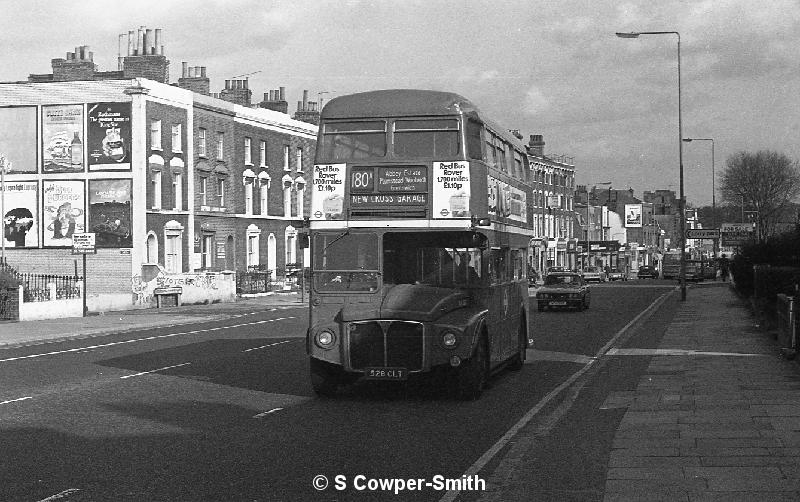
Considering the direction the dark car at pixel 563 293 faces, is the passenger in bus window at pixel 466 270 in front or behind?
in front

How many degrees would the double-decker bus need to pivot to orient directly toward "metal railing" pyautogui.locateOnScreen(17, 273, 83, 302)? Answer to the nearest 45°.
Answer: approximately 135° to its right

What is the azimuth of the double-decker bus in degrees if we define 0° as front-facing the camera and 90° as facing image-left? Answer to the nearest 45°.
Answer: approximately 0°

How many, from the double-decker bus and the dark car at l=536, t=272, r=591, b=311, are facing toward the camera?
2

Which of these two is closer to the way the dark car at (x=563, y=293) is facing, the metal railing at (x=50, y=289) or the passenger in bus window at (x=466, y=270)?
the passenger in bus window

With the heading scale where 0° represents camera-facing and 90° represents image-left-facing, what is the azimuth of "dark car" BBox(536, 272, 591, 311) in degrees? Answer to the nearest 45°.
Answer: approximately 0°

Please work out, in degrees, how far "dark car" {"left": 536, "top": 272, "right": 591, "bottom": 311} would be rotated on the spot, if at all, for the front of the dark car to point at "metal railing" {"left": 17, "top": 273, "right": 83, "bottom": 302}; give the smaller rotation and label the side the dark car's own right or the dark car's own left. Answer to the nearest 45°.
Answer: approximately 90° to the dark car's own right

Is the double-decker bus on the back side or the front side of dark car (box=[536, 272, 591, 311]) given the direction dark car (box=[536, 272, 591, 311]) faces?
on the front side

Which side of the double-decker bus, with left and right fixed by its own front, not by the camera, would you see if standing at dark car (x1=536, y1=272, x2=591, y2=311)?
back
